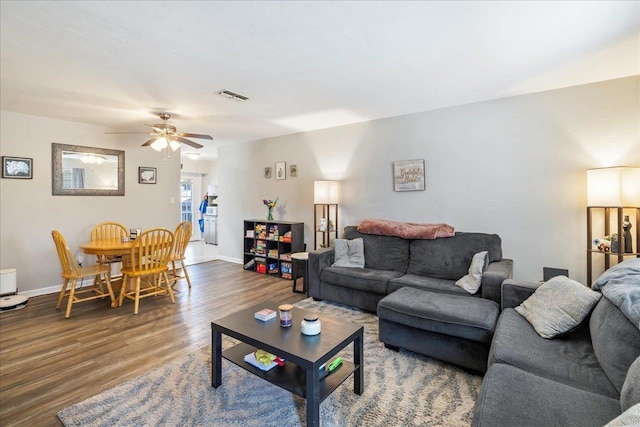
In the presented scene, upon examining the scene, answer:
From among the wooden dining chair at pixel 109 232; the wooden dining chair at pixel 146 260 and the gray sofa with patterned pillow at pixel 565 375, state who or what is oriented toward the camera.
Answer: the wooden dining chair at pixel 109 232

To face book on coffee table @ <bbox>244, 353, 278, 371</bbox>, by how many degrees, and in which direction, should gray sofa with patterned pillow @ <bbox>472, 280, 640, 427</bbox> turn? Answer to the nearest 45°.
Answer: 0° — it already faces it

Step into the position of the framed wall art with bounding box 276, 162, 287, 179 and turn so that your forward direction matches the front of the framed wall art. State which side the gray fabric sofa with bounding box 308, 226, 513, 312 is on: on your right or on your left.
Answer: on your left

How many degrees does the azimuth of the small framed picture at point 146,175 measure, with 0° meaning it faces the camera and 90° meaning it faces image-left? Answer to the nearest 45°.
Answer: approximately 0°

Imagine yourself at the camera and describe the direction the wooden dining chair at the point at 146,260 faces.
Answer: facing away from the viewer and to the left of the viewer

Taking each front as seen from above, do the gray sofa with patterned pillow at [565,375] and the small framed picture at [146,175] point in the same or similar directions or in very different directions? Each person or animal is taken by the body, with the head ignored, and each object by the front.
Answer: very different directions

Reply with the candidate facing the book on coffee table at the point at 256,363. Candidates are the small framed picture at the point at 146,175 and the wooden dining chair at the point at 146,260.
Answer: the small framed picture

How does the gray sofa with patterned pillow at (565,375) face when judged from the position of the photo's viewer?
facing to the left of the viewer

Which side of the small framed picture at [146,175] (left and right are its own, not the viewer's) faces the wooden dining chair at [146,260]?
front

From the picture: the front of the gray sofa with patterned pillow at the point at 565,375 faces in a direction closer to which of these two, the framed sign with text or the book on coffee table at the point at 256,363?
the book on coffee table

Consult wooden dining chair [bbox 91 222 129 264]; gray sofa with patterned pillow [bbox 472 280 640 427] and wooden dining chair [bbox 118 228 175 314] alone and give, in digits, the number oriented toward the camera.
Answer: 1
